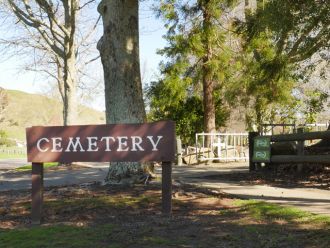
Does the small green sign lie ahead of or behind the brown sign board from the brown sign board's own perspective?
behind

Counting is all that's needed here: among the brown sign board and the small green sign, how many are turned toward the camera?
2

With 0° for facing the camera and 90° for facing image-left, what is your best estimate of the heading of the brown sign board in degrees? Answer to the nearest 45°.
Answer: approximately 0°

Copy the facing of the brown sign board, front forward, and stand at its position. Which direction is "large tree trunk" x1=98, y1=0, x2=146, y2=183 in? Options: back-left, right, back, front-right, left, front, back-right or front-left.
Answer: back

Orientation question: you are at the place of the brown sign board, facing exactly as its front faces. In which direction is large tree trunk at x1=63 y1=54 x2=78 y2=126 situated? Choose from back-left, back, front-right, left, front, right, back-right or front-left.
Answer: back

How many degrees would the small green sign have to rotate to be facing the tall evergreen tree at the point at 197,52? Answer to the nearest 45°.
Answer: approximately 180°
